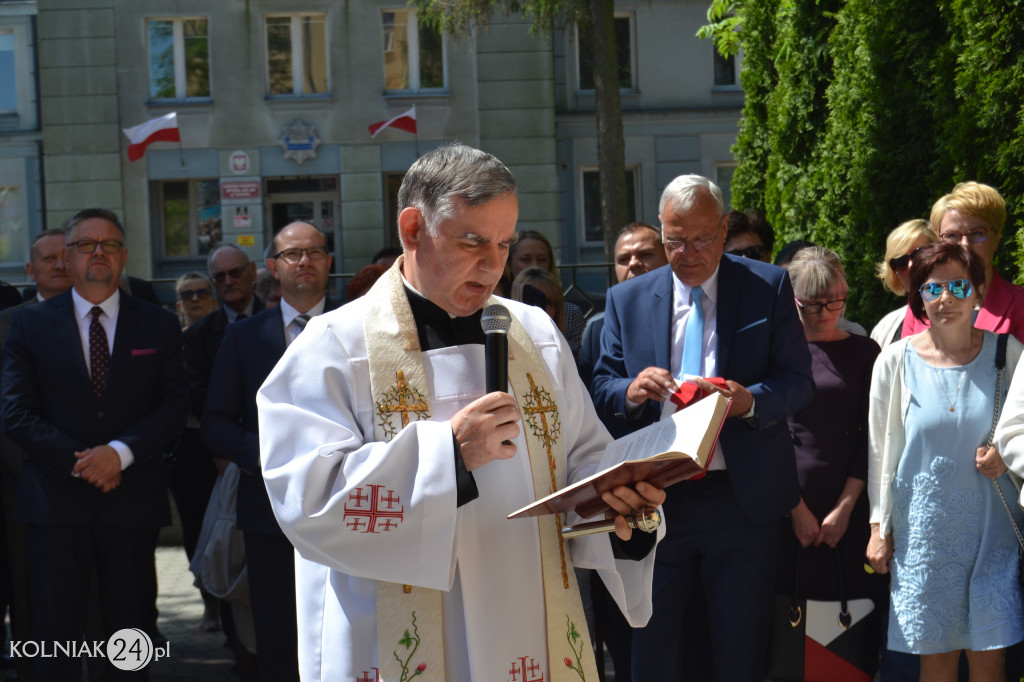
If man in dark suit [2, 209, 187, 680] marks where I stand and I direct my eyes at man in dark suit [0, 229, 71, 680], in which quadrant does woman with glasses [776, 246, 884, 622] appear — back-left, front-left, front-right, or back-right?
back-right

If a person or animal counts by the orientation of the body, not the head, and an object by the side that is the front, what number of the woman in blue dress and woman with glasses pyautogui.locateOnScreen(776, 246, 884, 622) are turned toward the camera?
2

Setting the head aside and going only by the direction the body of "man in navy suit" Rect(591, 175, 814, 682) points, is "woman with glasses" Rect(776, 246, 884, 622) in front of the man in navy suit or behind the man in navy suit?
behind

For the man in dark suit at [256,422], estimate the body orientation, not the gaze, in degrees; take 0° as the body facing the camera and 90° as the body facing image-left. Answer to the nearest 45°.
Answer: approximately 315°

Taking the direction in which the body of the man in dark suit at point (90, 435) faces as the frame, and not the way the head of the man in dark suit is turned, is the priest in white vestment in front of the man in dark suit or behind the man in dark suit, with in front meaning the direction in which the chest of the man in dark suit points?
in front

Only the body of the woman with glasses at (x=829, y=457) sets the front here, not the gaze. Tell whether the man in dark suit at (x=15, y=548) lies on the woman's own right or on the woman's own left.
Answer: on the woman's own right

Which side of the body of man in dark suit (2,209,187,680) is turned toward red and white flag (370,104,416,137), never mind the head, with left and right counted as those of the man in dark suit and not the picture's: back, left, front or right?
back

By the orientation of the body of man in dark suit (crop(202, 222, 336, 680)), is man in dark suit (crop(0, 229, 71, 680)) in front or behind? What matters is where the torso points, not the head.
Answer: behind
